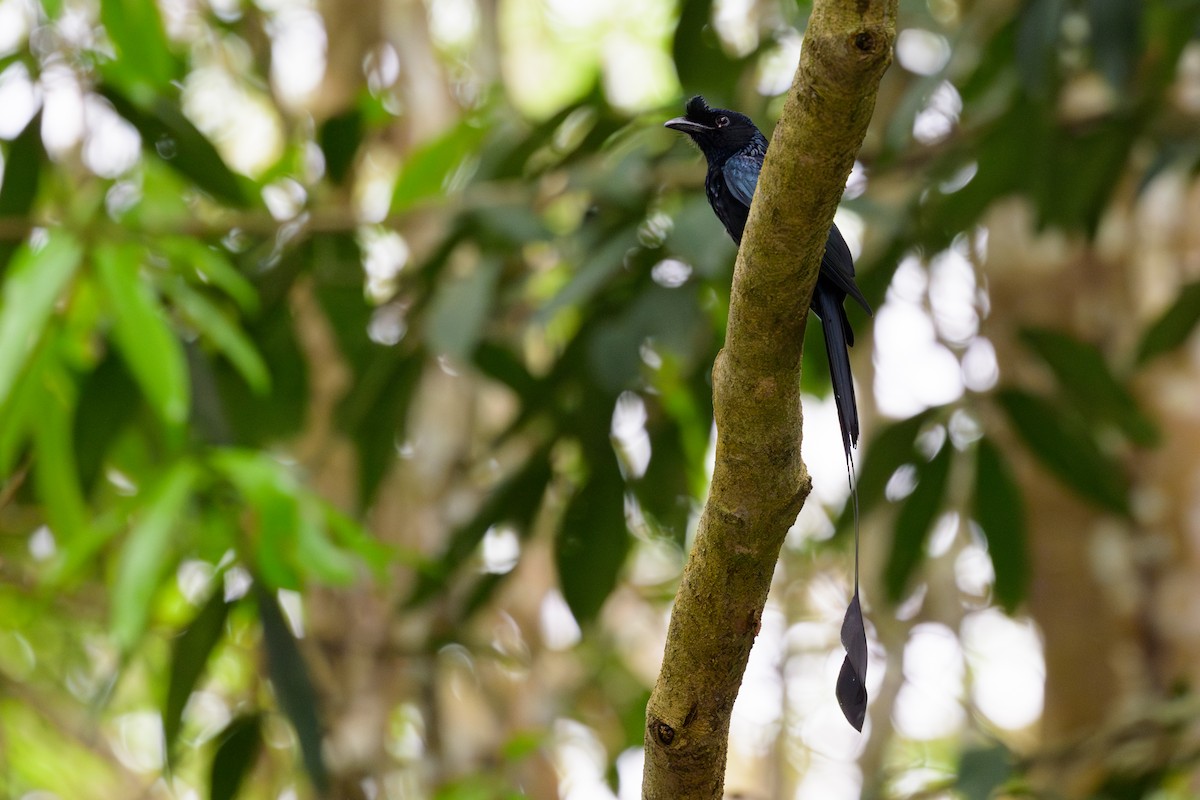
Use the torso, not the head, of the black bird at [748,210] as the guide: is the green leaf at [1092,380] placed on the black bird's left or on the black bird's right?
on the black bird's right

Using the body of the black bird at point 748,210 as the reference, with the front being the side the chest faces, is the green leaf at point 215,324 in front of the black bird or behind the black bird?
in front

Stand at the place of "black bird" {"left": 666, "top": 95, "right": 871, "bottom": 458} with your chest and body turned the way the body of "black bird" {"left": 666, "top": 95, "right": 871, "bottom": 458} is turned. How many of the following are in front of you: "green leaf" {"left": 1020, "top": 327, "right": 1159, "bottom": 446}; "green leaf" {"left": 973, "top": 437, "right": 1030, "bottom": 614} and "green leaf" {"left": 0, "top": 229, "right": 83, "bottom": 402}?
1

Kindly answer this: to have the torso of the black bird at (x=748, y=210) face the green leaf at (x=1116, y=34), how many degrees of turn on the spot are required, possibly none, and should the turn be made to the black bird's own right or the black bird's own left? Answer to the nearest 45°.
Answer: approximately 135° to the black bird's own right

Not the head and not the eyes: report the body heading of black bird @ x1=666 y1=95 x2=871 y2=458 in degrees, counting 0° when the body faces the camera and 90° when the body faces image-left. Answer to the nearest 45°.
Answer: approximately 90°

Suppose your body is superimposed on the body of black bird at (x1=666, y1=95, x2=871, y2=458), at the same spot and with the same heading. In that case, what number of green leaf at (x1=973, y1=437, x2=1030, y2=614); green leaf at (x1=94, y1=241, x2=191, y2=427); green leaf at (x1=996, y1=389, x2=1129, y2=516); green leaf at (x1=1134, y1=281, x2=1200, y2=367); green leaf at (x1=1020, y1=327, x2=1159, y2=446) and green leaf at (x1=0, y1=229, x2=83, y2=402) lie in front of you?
2

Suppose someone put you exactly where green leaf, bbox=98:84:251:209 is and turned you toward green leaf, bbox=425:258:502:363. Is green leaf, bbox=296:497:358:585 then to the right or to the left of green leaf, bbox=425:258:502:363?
right

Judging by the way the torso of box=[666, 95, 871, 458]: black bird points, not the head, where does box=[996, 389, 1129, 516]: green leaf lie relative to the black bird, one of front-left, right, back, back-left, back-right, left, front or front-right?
back-right

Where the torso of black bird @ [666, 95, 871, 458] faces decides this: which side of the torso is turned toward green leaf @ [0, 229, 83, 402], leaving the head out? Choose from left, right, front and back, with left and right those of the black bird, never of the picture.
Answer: front

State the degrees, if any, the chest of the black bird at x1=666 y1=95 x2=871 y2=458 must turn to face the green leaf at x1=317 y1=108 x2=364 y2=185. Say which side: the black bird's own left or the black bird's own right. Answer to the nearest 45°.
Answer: approximately 45° to the black bird's own right
